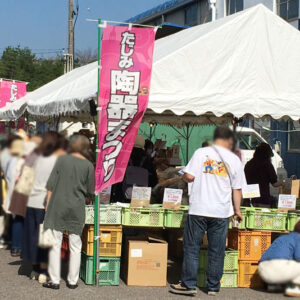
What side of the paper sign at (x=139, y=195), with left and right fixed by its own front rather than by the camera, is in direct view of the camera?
front

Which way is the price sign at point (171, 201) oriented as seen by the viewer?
toward the camera

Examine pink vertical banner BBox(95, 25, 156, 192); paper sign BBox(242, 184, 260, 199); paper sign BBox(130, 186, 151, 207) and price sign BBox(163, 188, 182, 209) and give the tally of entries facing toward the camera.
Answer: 4

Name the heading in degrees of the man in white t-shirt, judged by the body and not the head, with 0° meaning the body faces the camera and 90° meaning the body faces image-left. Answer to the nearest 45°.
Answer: approximately 180°

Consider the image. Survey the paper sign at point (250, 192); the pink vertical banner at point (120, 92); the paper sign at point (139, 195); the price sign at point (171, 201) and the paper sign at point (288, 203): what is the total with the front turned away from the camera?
0

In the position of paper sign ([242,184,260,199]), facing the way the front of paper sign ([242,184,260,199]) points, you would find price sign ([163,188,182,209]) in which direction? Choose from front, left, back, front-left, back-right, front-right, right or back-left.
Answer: back-right

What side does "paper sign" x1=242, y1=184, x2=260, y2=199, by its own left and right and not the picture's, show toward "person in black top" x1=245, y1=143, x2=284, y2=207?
back

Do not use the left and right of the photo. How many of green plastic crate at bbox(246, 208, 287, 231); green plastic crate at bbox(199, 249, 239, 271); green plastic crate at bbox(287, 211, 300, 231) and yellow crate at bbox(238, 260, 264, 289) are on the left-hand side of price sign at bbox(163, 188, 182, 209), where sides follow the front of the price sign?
4

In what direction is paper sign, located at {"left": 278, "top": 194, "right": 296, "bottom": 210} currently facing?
toward the camera

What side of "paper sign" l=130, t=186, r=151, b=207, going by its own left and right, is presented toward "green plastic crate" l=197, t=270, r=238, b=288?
left

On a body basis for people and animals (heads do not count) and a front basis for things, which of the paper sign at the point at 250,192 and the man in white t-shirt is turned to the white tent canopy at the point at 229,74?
the man in white t-shirt

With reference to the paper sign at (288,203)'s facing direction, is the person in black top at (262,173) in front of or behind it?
behind

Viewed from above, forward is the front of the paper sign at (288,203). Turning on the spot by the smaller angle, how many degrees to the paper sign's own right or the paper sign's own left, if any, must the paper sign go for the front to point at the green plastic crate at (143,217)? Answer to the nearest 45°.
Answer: approximately 90° to the paper sign's own right

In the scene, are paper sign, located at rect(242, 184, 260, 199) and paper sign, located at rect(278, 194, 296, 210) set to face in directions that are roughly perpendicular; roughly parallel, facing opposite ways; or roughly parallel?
roughly parallel
